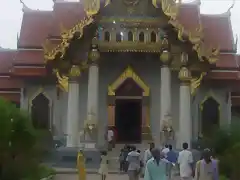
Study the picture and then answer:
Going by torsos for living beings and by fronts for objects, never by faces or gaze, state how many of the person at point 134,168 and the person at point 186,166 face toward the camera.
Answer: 0

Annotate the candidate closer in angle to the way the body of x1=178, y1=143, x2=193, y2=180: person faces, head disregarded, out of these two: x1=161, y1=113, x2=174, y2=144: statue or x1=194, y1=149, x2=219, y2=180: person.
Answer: the statue

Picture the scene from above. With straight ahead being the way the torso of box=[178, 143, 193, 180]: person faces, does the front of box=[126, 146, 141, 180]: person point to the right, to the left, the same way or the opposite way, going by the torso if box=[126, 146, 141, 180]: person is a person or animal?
the same way

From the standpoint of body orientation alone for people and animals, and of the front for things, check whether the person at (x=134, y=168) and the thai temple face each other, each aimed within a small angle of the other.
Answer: yes

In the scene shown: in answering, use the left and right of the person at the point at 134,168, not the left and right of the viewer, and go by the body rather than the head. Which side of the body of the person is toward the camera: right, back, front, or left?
back

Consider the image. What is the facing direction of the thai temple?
toward the camera

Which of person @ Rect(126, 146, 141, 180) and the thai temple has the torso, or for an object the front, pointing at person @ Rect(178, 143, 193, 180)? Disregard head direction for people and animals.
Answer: the thai temple

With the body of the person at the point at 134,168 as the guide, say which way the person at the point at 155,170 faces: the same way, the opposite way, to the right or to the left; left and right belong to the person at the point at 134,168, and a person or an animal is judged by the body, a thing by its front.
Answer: the same way

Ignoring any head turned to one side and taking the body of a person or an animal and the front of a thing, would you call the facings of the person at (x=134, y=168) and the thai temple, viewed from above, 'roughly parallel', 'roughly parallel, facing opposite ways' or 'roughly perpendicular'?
roughly parallel, facing opposite ways

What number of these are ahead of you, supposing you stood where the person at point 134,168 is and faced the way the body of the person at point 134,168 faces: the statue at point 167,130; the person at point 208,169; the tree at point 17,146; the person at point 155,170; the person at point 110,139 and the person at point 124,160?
3

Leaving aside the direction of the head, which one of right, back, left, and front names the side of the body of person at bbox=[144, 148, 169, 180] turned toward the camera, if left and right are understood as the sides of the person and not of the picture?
back

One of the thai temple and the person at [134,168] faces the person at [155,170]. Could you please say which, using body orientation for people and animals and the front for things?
the thai temple

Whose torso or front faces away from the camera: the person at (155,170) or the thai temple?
the person

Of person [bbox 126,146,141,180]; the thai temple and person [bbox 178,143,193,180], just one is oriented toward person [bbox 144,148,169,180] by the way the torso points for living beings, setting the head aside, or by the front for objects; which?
the thai temple

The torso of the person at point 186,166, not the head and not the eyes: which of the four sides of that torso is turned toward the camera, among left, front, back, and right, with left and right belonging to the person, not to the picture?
back

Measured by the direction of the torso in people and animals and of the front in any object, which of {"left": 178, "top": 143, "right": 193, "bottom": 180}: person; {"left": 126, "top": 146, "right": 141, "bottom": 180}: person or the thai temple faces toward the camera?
the thai temple
